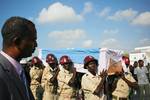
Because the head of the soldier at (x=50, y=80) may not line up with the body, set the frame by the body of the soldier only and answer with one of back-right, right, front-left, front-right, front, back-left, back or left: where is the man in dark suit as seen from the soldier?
front-right

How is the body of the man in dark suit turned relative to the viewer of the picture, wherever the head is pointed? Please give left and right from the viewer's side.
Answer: facing to the right of the viewer
